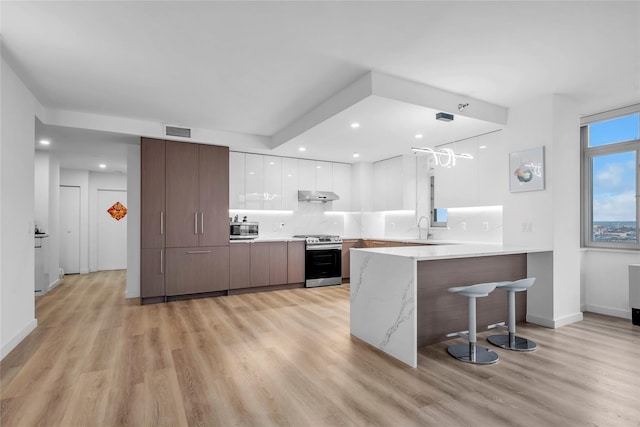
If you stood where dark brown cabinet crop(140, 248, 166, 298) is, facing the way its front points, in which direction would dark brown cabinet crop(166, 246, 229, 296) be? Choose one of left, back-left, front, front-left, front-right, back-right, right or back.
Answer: left

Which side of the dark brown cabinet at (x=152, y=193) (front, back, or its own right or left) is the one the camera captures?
front

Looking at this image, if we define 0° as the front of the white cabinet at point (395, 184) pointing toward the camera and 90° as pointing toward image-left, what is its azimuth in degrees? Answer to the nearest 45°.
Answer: approximately 45°

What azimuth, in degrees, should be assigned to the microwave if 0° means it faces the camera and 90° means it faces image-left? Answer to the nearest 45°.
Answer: approximately 0°

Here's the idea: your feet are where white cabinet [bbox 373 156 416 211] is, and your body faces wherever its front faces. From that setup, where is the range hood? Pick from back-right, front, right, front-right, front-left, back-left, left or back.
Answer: front-right

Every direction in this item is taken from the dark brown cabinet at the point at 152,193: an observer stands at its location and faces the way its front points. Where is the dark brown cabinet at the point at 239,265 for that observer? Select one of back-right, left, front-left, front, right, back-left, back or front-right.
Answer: left

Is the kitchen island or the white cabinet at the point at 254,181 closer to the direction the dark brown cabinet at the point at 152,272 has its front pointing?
the kitchen island

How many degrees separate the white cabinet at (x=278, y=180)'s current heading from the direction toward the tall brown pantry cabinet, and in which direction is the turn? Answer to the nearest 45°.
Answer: approximately 90° to its right

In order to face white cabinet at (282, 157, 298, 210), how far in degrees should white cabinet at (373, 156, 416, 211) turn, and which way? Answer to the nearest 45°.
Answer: approximately 45° to its right
